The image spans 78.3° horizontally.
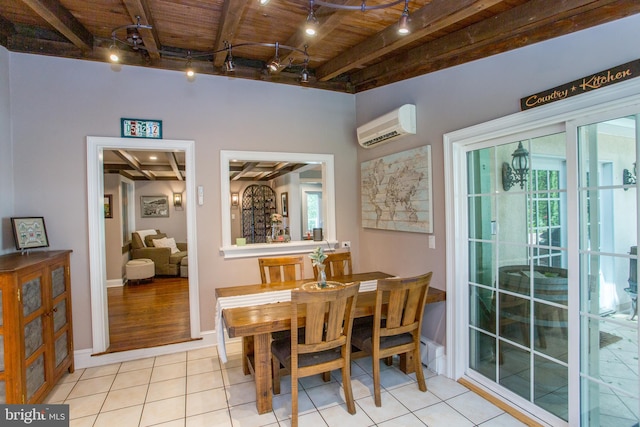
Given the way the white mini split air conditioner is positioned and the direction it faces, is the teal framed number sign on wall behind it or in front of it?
in front

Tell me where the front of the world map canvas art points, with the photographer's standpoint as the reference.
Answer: facing the viewer and to the left of the viewer

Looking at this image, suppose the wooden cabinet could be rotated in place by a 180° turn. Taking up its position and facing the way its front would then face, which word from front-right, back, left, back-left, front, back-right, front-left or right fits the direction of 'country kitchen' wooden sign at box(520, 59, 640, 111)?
back

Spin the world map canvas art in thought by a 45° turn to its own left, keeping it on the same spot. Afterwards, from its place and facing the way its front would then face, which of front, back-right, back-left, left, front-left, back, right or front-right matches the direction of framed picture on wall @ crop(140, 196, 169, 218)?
back-right

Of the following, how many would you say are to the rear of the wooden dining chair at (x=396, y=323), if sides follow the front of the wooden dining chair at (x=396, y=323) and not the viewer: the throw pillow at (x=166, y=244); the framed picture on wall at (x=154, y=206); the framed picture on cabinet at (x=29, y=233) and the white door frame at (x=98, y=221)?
0

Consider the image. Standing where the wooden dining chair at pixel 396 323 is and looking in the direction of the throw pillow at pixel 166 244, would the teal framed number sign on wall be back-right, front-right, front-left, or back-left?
front-left

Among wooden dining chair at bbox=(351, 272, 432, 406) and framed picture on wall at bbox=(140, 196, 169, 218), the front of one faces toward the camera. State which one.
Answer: the framed picture on wall

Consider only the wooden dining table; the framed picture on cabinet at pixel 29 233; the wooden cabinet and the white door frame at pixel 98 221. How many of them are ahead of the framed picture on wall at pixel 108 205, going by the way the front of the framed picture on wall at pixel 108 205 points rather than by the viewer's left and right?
4

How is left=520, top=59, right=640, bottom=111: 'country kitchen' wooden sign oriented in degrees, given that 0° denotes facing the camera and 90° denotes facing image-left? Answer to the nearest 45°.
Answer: approximately 45°

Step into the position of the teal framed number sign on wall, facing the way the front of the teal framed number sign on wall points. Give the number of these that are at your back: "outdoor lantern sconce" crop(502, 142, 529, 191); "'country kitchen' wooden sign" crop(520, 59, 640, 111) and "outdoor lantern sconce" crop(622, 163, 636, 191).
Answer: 0

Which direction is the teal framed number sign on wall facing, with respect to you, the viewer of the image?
facing the viewer

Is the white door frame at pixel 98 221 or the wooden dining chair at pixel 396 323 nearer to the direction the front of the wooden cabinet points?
the wooden dining chair

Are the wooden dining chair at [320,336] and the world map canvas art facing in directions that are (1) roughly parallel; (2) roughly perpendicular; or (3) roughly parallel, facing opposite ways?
roughly perpendicular

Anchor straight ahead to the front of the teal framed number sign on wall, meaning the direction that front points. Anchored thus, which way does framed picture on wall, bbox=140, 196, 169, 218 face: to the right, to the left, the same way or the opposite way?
the same way

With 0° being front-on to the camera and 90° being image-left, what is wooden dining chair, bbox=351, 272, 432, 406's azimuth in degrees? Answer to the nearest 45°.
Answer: approximately 135°

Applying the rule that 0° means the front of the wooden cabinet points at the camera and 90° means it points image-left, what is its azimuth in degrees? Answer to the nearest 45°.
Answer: approximately 315°

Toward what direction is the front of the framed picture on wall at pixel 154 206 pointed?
toward the camera

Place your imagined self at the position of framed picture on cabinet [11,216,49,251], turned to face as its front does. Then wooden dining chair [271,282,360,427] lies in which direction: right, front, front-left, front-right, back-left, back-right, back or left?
front

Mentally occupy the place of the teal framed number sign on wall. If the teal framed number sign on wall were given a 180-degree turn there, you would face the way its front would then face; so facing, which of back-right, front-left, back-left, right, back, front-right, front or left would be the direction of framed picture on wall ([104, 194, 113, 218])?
front
